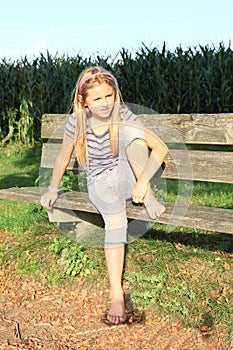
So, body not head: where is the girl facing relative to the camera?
toward the camera

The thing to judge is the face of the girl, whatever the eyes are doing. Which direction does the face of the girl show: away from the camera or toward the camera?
toward the camera
